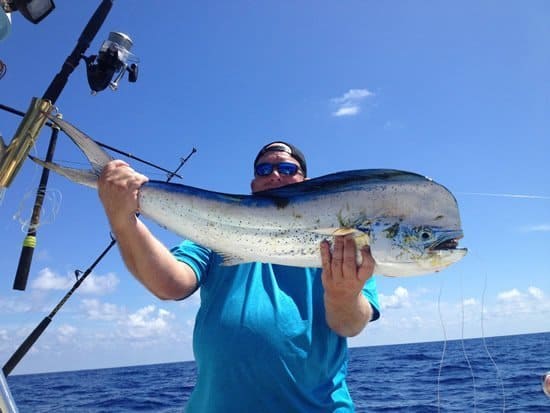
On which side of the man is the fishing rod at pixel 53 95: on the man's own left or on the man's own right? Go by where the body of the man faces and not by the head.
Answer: on the man's own right

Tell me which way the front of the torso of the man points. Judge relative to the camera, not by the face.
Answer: toward the camera

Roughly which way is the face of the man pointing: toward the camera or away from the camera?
toward the camera

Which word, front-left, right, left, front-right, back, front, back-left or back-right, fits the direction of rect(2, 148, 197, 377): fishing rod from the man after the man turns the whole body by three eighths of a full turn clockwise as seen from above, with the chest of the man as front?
front
